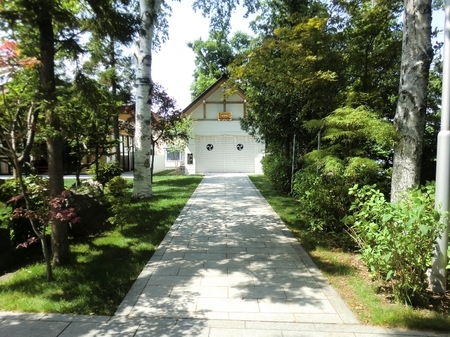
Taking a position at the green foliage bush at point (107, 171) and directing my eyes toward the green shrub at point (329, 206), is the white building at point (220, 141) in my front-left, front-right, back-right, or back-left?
back-left

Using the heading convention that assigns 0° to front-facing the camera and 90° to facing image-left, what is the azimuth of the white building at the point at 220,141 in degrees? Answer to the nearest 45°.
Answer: approximately 0°

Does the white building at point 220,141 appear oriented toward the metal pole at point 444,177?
yes

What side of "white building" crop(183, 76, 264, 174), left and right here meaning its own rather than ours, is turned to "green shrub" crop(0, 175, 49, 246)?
front

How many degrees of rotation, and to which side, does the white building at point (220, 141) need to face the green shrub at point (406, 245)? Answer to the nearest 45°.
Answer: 0° — it already faces it

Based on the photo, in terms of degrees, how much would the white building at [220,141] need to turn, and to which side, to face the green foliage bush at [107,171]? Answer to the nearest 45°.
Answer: approximately 45° to its right

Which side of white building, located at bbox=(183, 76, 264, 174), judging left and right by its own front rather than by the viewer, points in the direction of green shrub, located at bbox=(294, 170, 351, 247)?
front
